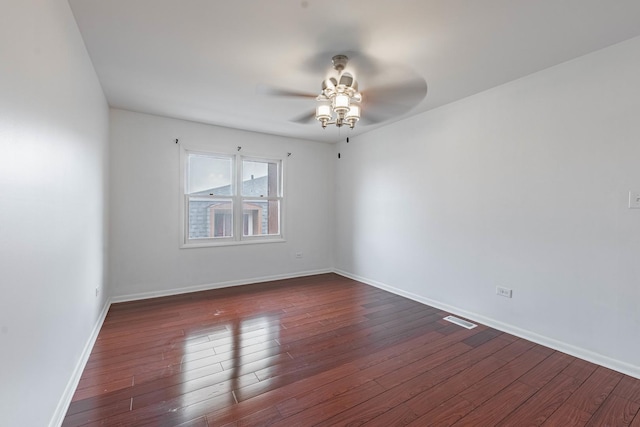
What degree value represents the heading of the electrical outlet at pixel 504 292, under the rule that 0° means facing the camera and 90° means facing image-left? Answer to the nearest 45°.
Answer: approximately 45°

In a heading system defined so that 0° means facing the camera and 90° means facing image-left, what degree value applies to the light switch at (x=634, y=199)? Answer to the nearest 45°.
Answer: approximately 0°

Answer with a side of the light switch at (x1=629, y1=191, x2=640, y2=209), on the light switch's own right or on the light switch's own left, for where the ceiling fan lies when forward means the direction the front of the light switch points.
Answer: on the light switch's own right
